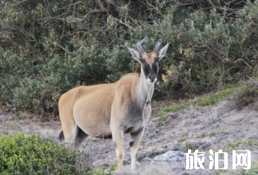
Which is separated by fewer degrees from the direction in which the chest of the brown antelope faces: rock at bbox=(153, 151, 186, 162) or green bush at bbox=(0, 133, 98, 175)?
the rock

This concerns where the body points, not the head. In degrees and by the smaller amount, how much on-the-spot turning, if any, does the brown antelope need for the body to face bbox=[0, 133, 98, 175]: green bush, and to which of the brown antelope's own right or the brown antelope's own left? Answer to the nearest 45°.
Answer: approximately 90° to the brown antelope's own right

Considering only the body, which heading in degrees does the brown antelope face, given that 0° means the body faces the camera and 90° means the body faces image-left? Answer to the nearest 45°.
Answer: approximately 315°

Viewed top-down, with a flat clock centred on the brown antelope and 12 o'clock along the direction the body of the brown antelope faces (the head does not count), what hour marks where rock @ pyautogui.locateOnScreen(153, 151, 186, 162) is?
The rock is roughly at 12 o'clock from the brown antelope.
